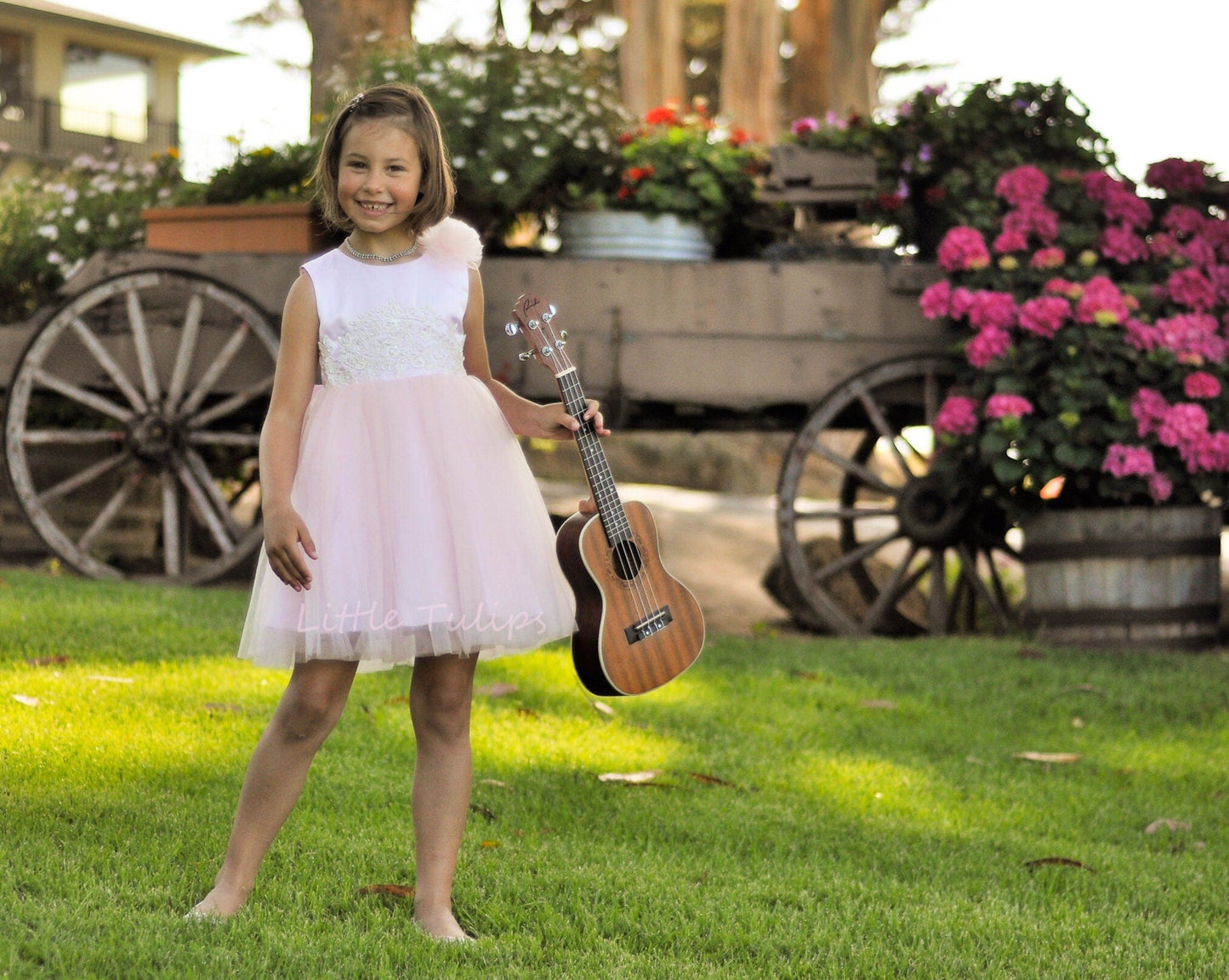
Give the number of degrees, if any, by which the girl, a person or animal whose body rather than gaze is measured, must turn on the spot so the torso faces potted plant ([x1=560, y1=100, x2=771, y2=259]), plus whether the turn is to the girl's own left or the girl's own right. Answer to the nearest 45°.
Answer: approximately 180°

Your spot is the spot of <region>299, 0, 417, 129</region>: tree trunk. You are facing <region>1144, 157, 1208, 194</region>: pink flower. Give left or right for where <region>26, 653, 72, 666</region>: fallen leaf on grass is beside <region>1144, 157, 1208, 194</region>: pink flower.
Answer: right

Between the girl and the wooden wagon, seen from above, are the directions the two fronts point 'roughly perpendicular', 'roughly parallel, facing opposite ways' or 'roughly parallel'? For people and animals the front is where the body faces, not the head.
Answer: roughly perpendicular

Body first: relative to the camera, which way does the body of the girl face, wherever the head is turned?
toward the camera

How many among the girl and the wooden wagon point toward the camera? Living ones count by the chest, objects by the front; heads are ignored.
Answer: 1
